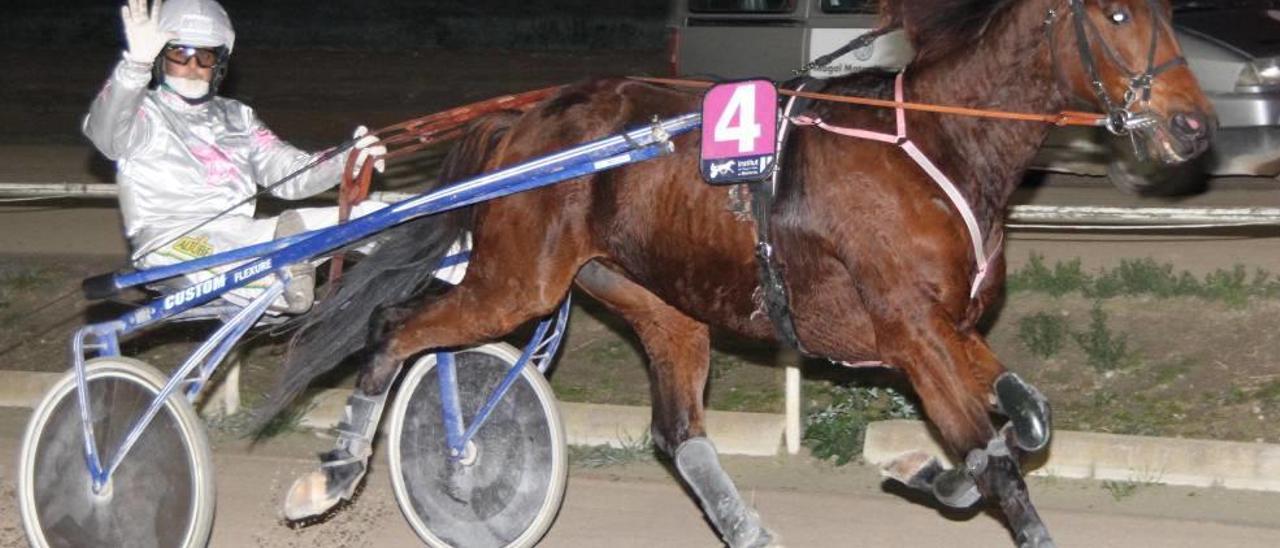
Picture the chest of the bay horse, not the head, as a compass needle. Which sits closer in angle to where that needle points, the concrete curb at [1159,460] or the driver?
the concrete curb

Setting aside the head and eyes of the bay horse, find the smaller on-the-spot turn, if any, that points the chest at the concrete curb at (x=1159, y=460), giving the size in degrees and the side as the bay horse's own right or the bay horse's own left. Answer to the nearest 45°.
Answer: approximately 45° to the bay horse's own left

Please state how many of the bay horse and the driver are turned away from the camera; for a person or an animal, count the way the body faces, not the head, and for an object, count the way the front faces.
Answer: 0

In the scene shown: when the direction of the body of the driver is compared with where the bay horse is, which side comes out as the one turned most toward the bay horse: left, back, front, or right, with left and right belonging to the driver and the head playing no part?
front

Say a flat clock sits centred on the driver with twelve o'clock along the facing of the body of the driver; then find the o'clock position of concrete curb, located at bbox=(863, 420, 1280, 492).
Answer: The concrete curb is roughly at 11 o'clock from the driver.

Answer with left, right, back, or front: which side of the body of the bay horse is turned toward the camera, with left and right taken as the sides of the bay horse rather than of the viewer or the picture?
right

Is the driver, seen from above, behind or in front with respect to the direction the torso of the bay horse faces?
behind

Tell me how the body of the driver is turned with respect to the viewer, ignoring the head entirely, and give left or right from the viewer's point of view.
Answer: facing the viewer and to the right of the viewer
